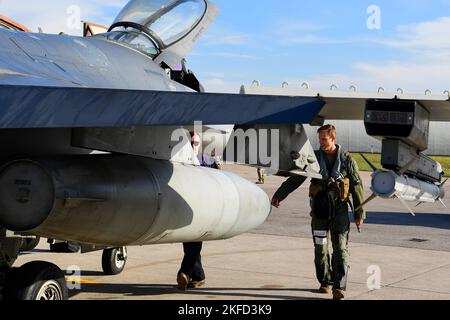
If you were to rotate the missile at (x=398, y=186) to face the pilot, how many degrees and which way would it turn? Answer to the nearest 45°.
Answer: approximately 90° to its left
